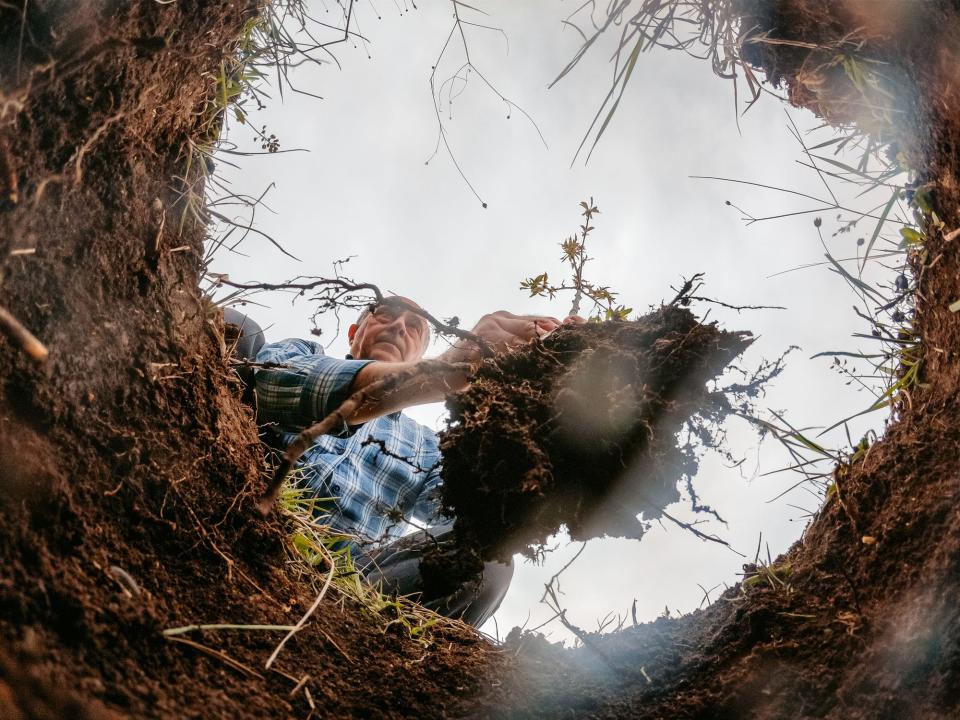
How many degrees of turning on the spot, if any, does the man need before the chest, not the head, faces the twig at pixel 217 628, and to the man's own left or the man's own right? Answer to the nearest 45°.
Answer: approximately 45° to the man's own right

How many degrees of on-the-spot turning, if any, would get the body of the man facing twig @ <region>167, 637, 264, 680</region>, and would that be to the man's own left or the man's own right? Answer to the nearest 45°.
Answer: approximately 45° to the man's own right

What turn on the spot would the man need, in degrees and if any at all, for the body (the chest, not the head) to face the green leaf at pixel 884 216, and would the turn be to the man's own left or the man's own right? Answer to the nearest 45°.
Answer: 0° — they already face it

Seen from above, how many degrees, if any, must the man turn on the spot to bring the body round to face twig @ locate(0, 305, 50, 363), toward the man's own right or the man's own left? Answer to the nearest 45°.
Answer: approximately 45° to the man's own right

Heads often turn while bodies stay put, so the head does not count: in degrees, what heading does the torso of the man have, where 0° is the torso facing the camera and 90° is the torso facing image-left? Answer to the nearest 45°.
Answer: approximately 315°
